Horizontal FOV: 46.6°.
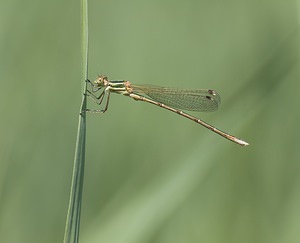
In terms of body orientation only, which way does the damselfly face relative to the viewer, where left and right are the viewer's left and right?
facing to the left of the viewer
